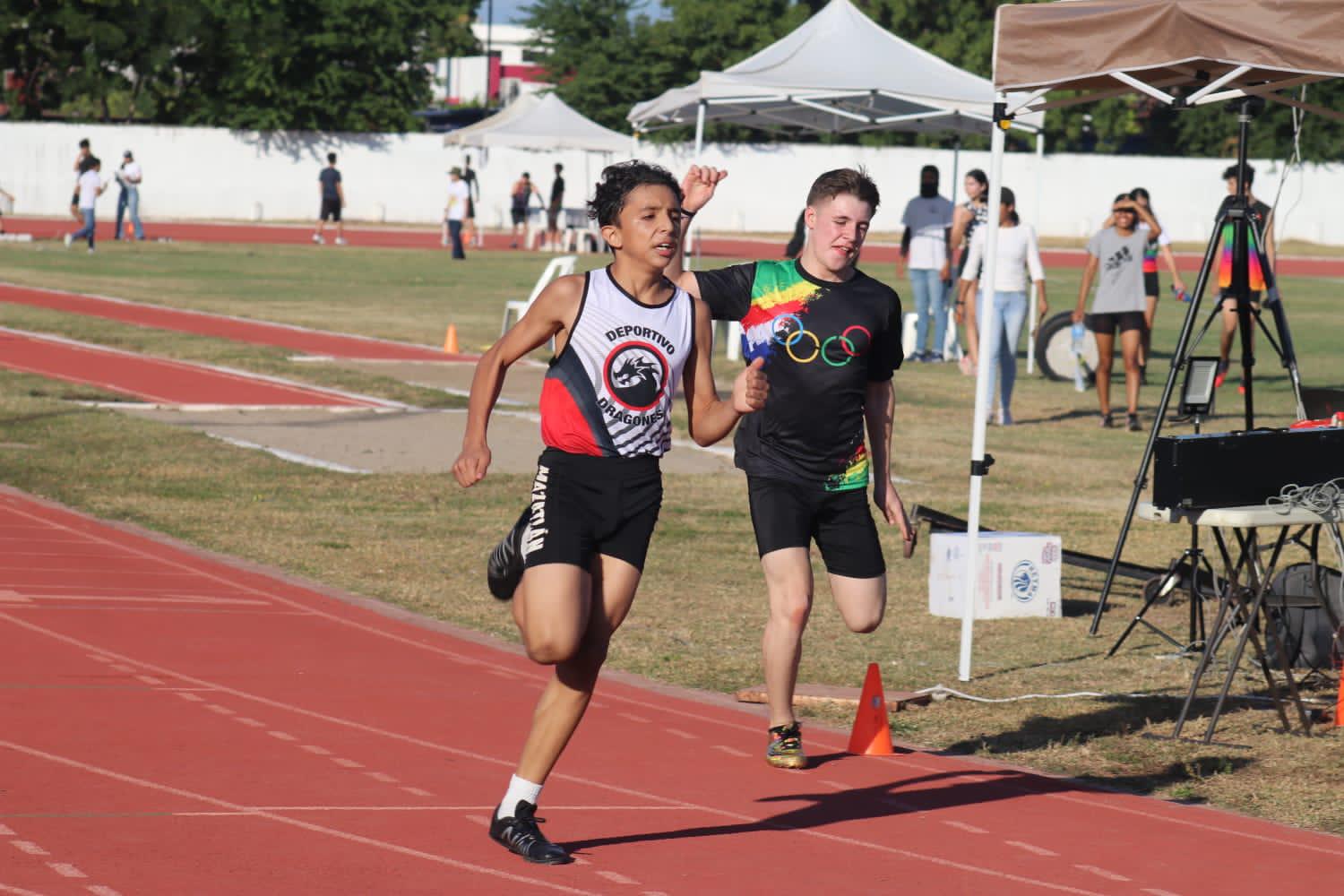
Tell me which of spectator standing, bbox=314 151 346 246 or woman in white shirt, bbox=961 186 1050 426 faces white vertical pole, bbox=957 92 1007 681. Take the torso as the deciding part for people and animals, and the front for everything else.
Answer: the woman in white shirt

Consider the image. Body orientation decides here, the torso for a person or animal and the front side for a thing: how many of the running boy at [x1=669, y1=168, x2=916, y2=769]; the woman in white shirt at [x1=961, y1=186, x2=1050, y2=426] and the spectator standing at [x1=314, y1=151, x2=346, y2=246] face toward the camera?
2

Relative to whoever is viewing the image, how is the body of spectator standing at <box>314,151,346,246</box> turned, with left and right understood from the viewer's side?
facing away from the viewer

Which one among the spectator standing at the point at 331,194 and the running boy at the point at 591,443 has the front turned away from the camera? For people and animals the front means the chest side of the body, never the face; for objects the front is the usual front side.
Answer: the spectator standing

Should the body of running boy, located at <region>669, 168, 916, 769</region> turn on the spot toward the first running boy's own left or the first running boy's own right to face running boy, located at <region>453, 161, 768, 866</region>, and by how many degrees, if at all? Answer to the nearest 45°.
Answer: approximately 45° to the first running boy's own right

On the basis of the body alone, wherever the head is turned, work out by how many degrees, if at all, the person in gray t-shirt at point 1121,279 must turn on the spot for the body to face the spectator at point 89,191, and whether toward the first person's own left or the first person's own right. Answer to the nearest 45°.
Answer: approximately 135° to the first person's own right

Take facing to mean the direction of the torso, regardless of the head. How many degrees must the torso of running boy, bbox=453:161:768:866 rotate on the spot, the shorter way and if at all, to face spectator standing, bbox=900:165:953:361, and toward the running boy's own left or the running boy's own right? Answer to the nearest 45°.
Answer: approximately 135° to the running boy's own left

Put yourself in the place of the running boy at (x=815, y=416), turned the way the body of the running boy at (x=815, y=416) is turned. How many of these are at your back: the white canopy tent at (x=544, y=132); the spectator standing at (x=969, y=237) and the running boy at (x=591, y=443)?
2
